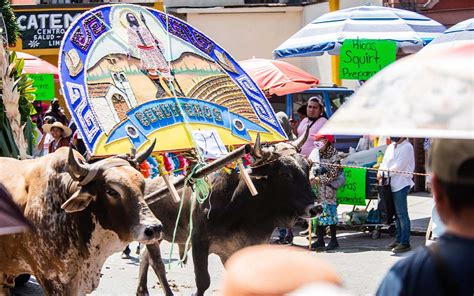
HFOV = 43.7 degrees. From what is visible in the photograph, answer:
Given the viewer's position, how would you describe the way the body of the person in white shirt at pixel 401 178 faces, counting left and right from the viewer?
facing to the left of the viewer

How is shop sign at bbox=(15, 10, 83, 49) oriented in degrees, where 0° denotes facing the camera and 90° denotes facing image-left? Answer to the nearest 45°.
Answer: approximately 0°

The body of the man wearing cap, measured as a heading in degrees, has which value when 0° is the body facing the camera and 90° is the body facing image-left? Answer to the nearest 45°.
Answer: approximately 180°

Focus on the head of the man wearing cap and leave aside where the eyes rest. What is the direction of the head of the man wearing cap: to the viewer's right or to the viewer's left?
to the viewer's left

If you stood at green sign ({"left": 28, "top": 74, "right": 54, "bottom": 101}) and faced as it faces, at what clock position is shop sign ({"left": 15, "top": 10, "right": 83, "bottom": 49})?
The shop sign is roughly at 6 o'clock from the green sign.
